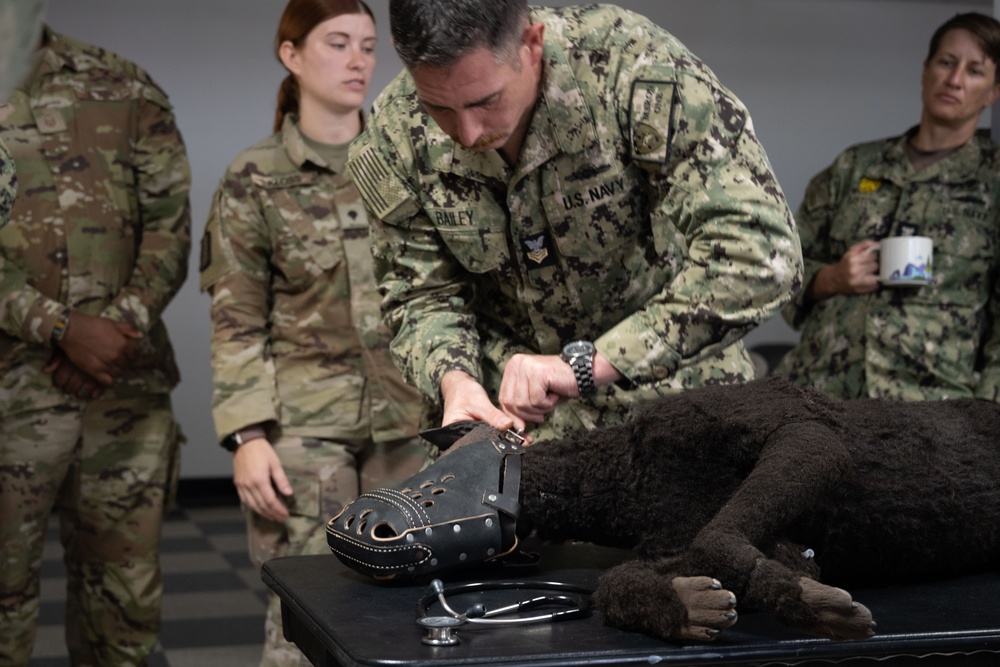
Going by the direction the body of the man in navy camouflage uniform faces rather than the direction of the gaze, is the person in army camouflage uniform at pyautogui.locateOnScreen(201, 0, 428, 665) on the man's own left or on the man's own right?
on the man's own right

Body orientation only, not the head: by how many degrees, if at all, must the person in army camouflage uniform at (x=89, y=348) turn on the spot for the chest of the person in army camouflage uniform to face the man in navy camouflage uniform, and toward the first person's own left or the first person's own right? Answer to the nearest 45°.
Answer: approximately 45° to the first person's own left

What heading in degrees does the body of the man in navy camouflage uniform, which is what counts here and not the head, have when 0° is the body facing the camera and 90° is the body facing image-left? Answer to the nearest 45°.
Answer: approximately 45°

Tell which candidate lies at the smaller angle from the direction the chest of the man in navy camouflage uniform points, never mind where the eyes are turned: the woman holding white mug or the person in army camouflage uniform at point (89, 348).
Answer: the person in army camouflage uniform

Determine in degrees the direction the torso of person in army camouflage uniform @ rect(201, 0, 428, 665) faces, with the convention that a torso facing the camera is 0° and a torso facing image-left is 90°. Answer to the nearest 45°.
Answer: approximately 315°

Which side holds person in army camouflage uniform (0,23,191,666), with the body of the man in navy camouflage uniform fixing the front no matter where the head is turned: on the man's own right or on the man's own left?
on the man's own right

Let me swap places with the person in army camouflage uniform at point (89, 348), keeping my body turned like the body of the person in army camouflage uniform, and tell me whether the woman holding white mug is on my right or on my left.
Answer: on my left
